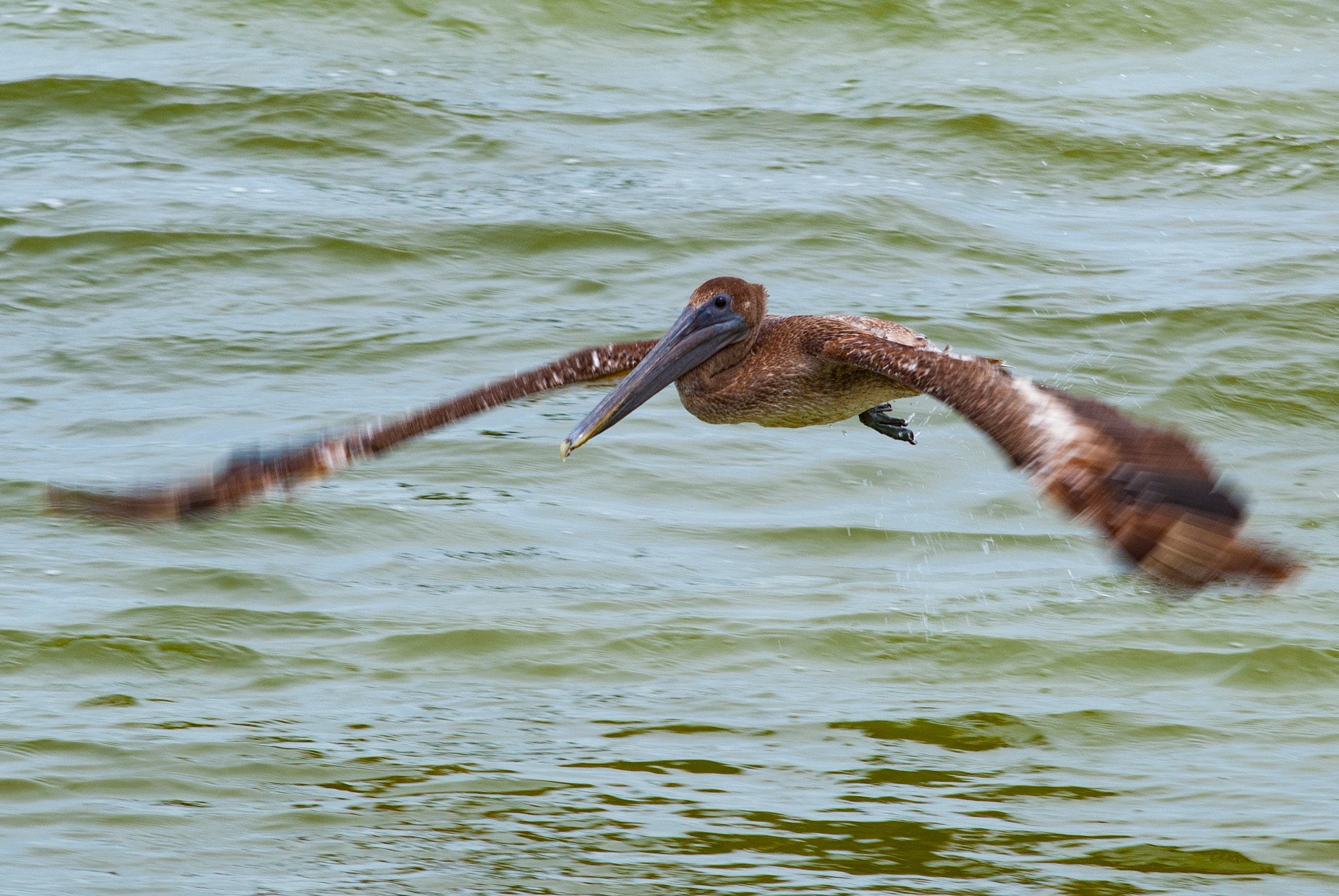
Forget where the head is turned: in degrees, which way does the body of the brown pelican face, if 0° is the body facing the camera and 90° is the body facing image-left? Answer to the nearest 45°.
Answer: approximately 45°
